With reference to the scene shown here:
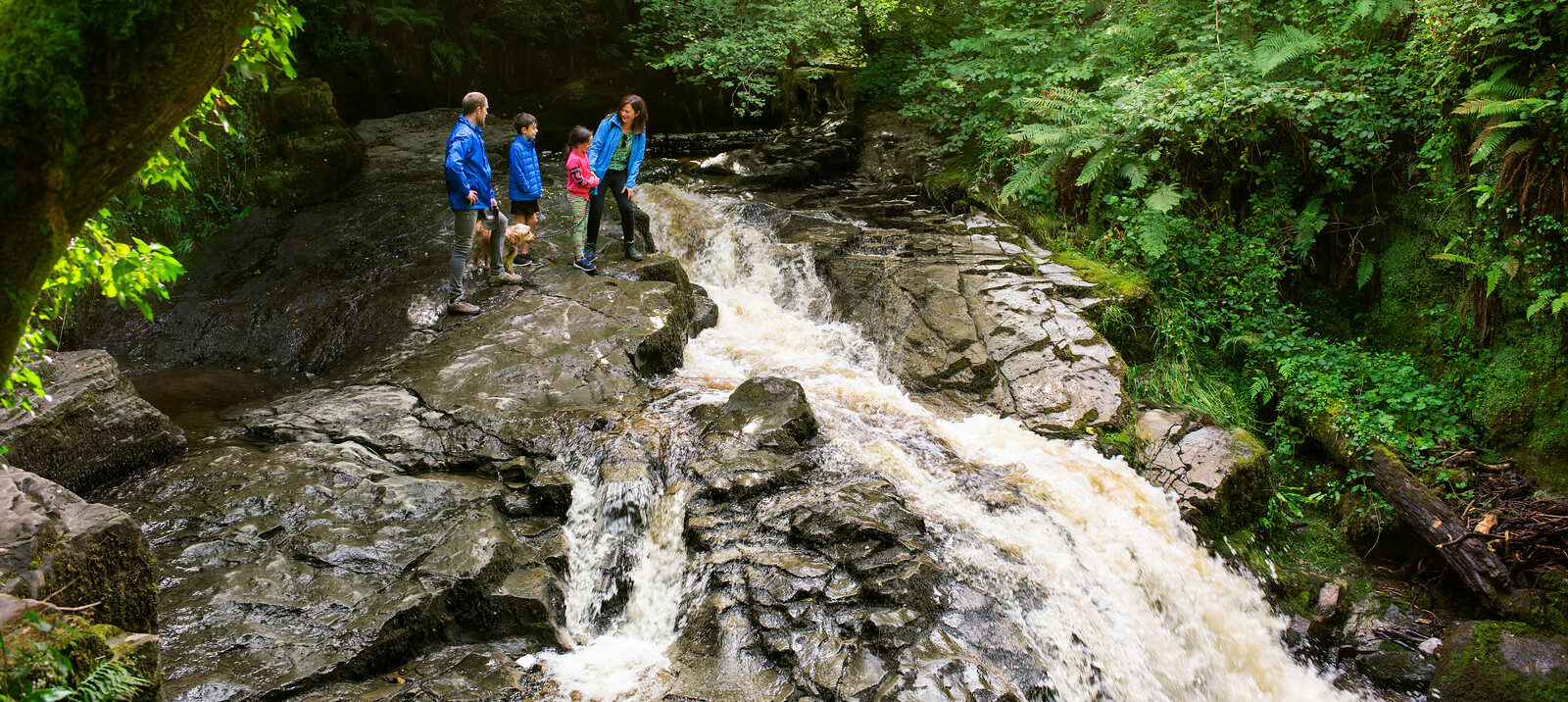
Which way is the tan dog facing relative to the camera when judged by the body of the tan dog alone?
to the viewer's right

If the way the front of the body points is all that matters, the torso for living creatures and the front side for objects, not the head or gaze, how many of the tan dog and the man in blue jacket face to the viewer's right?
2

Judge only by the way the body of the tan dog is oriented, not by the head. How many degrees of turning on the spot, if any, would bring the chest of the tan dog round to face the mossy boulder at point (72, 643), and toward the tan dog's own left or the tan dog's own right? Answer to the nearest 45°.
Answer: approximately 90° to the tan dog's own right

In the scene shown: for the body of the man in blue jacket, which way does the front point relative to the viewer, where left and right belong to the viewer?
facing to the right of the viewer

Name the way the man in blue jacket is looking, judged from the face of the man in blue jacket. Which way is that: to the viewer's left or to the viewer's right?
to the viewer's right

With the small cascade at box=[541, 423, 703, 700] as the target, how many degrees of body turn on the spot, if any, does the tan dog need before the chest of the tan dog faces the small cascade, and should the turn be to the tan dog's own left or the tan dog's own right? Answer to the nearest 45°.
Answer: approximately 90° to the tan dog's own right

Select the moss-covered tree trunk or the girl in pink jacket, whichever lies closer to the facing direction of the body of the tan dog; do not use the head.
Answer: the girl in pink jacket
